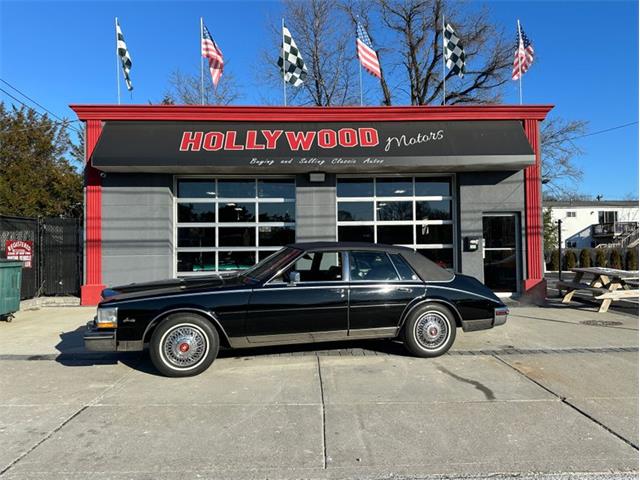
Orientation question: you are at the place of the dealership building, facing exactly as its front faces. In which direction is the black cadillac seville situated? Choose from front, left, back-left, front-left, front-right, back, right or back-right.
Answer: front

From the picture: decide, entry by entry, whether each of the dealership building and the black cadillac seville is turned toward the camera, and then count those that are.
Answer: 1

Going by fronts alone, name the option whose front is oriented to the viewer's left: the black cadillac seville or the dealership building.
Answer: the black cadillac seville

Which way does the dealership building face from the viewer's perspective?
toward the camera

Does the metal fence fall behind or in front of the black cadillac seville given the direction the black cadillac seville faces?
in front

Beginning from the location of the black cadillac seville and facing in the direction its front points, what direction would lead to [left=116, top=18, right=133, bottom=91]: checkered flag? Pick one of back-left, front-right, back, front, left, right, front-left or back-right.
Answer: front-right

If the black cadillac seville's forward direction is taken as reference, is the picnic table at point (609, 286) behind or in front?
behind

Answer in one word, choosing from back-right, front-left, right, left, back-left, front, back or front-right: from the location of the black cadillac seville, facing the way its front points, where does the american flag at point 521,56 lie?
back-right

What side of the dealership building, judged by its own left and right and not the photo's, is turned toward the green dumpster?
right

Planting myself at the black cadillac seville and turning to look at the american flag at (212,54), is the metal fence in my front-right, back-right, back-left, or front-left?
front-left

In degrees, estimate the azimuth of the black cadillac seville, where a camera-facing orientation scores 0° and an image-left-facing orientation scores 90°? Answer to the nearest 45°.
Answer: approximately 90°

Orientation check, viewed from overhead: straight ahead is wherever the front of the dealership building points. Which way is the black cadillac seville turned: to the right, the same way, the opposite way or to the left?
to the right
